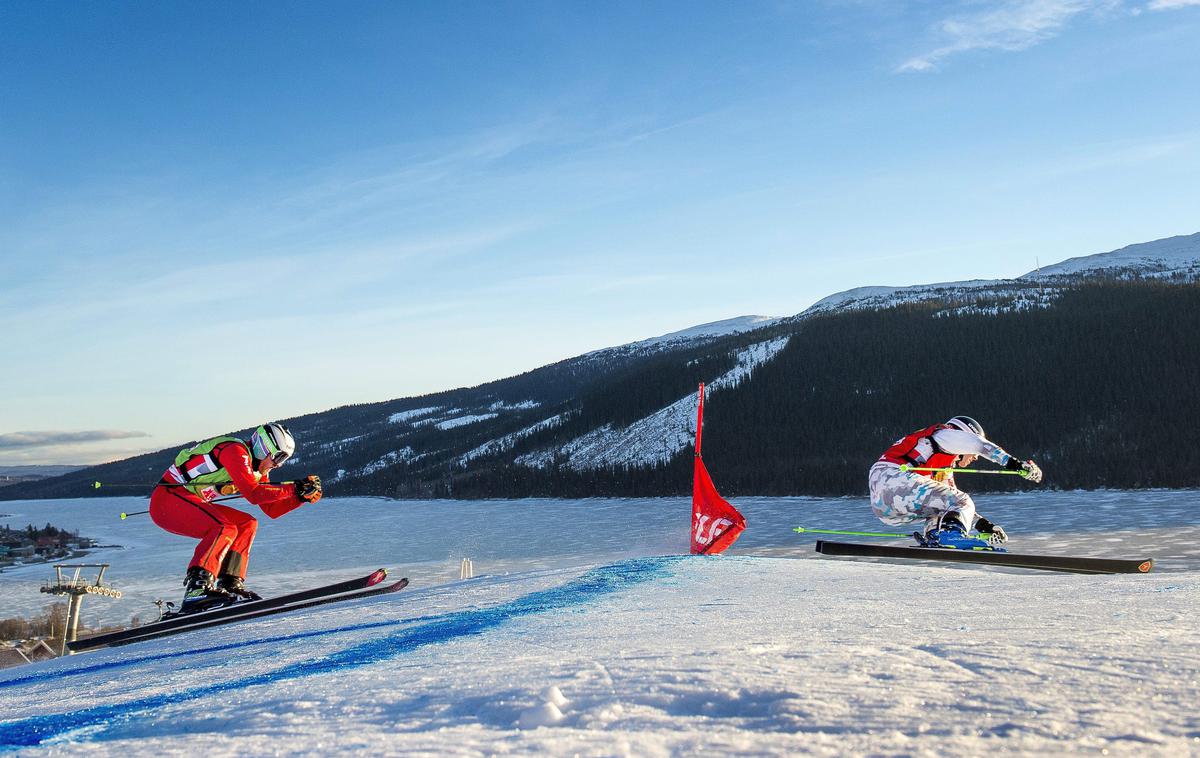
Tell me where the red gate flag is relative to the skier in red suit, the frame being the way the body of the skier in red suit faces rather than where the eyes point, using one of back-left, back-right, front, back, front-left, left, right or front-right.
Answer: front-left

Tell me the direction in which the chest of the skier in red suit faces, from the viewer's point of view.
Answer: to the viewer's right

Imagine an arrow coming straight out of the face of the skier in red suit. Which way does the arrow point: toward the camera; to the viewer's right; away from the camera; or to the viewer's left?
to the viewer's right

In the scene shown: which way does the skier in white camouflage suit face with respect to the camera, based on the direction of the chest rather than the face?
to the viewer's right

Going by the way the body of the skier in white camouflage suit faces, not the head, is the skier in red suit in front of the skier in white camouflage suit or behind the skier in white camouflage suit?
behind

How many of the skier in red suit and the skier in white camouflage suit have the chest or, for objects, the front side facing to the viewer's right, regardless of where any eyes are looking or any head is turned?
2

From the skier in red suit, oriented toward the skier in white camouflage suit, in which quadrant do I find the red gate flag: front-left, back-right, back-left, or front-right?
front-left

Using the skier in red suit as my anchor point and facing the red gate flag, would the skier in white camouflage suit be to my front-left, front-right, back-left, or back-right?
front-right

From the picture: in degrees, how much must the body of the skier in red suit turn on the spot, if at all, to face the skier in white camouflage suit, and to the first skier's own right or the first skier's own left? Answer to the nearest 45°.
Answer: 0° — they already face them
